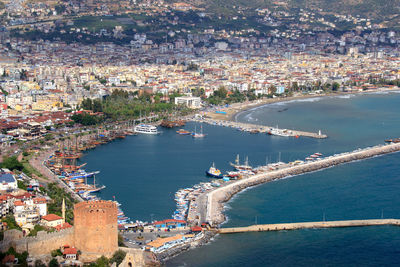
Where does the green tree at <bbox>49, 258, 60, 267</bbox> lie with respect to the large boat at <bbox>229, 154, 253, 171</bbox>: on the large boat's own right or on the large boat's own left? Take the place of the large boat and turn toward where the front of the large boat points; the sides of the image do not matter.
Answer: on the large boat's own left

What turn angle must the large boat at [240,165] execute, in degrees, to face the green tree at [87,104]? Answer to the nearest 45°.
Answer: approximately 45° to its right

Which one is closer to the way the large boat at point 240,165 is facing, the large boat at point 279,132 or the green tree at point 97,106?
the green tree

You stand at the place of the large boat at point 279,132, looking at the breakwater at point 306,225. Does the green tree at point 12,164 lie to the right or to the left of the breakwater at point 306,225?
right

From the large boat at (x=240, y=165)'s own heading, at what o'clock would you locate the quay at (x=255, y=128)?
The quay is roughly at 3 o'clock from the large boat.

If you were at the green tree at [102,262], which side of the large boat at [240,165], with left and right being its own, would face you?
left

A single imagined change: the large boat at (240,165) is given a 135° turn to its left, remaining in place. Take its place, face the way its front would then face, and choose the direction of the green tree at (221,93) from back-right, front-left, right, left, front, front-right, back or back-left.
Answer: back-left

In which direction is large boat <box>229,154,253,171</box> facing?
to the viewer's left

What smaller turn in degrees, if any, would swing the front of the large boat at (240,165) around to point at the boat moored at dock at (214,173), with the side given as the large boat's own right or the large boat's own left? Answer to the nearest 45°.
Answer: approximately 45° to the large boat's own left
